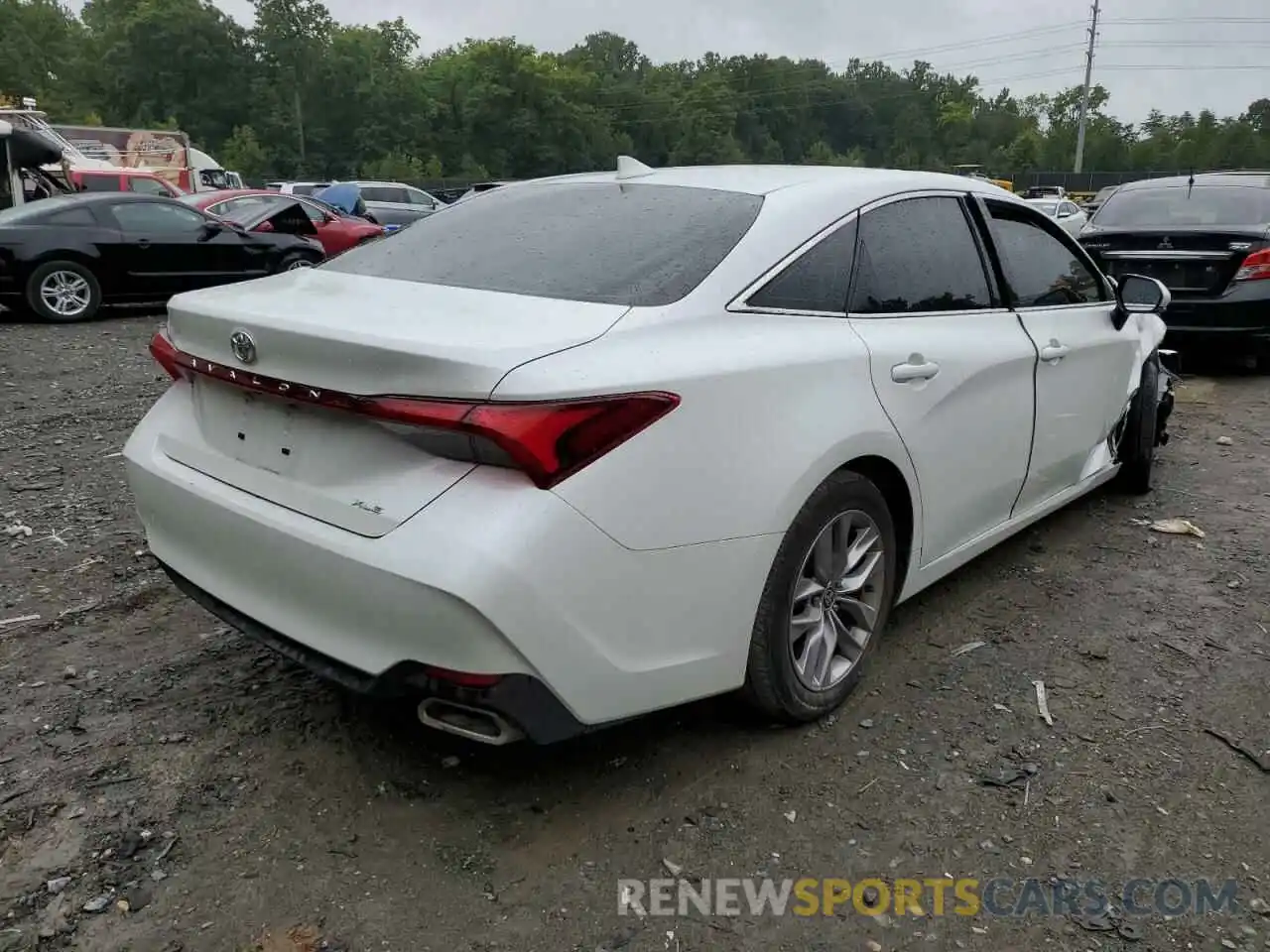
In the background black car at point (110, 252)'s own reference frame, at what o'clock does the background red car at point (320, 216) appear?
The background red car is roughly at 10 o'clock from the background black car.

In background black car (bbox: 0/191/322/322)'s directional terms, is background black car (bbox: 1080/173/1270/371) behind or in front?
in front

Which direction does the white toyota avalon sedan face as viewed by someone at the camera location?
facing away from the viewer and to the right of the viewer

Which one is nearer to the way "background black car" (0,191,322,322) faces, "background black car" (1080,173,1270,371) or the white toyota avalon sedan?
the background black car

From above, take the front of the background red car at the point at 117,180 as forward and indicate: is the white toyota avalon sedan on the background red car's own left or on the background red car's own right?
on the background red car's own right

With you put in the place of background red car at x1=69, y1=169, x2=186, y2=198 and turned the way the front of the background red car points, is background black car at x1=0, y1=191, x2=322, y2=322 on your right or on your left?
on your right

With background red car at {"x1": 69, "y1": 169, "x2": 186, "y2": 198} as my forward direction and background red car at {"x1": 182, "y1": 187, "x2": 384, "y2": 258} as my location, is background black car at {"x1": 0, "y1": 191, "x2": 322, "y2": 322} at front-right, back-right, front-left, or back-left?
back-left

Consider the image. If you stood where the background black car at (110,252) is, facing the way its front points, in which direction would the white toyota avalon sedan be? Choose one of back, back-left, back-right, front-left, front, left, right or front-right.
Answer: right

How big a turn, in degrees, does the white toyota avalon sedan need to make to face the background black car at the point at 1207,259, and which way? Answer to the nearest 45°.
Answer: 0° — it already faces it

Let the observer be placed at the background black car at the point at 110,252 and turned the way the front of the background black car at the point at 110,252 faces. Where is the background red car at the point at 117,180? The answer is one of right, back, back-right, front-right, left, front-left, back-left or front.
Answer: left

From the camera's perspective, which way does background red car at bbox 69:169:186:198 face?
to the viewer's right

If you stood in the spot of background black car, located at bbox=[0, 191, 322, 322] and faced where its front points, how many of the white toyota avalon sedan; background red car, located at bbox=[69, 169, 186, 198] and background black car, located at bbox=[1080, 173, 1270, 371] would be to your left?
1

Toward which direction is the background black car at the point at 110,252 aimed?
to the viewer's right
